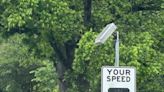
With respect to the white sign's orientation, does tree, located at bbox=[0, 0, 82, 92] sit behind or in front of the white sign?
behind

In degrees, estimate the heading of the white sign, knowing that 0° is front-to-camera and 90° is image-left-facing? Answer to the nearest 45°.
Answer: approximately 0°
